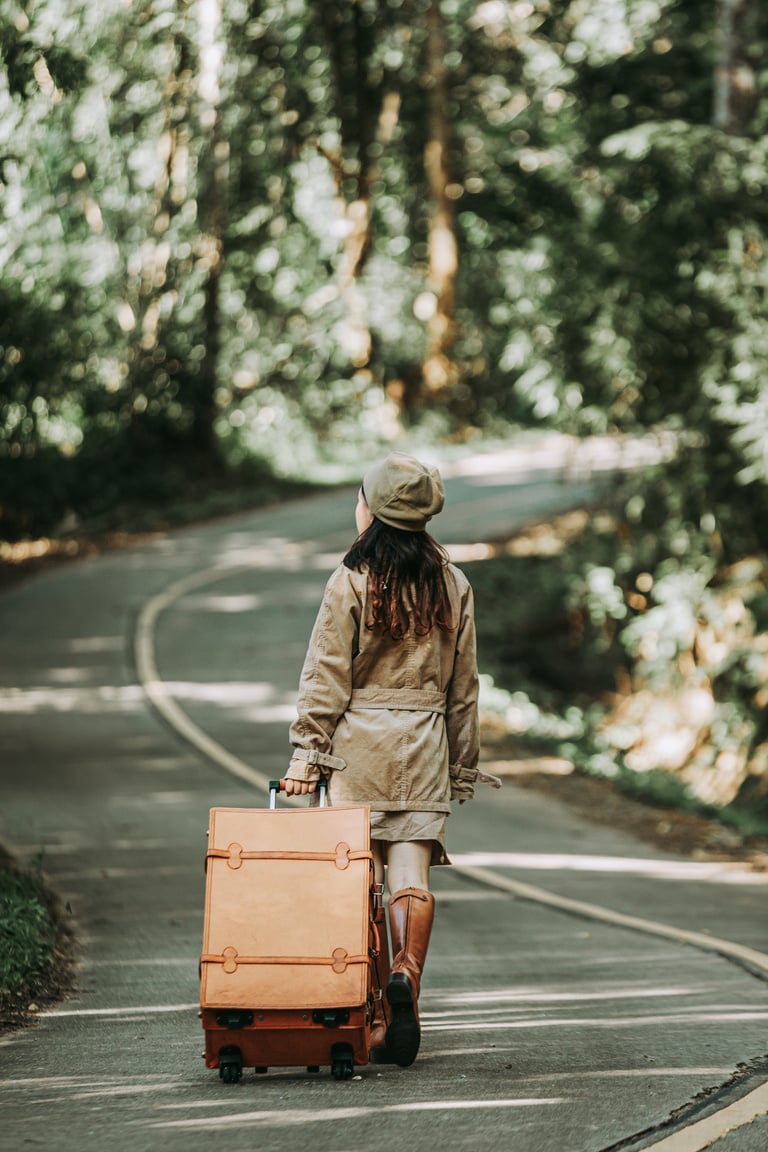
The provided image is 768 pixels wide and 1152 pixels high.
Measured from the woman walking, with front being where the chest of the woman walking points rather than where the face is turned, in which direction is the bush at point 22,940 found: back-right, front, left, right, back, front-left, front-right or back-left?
front-left

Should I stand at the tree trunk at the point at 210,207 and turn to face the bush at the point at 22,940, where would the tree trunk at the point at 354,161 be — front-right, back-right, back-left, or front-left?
back-left

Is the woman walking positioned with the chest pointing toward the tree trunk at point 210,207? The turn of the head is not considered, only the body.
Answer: yes

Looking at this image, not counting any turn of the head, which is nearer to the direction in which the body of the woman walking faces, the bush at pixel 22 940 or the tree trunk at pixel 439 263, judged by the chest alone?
the tree trunk

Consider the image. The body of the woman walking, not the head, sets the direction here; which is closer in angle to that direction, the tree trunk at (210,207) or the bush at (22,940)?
the tree trunk

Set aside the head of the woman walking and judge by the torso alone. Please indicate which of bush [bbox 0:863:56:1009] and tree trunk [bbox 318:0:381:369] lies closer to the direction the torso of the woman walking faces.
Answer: the tree trunk

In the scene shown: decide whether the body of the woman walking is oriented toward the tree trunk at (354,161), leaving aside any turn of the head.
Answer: yes

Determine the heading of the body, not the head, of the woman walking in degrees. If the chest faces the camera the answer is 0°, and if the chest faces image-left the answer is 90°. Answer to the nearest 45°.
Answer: approximately 180°

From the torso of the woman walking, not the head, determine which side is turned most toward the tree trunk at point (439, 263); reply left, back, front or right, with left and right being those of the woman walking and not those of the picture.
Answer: front
